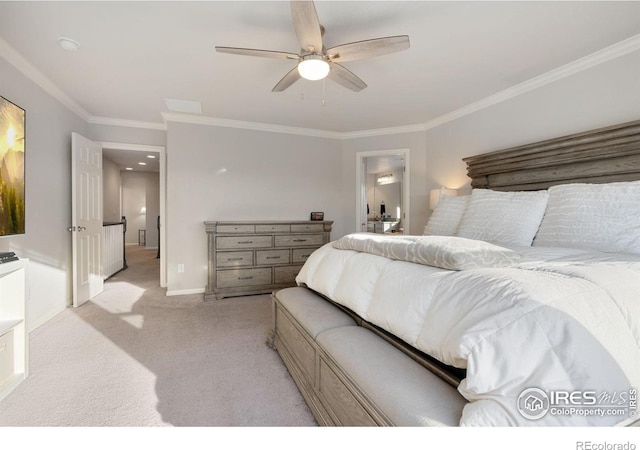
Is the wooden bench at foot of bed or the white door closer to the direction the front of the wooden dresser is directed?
the wooden bench at foot of bed

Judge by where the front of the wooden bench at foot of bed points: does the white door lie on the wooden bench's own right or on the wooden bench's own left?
on the wooden bench's own right

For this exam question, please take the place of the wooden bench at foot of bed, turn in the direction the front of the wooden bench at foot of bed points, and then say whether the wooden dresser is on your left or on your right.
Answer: on your right

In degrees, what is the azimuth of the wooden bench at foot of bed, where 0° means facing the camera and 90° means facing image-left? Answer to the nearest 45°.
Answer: approximately 45°

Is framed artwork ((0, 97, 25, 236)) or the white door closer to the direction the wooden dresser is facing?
the framed artwork
